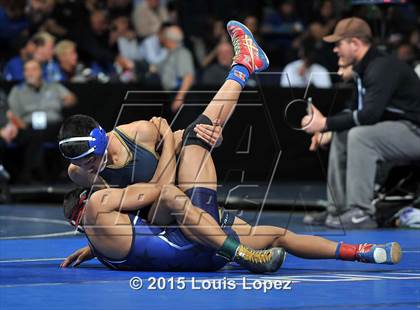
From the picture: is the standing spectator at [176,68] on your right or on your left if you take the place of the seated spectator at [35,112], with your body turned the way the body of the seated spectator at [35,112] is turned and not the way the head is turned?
on your left

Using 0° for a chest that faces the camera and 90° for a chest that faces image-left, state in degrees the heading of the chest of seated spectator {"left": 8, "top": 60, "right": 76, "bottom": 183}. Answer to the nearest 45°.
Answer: approximately 0°

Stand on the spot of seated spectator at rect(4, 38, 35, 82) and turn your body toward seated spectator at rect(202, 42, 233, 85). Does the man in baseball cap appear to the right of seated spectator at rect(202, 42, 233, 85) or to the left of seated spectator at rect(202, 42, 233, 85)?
right

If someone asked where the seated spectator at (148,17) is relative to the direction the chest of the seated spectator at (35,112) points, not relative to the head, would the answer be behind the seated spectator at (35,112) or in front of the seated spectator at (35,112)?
behind

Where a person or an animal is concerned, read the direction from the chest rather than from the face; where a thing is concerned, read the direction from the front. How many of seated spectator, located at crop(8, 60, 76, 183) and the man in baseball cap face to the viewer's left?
1

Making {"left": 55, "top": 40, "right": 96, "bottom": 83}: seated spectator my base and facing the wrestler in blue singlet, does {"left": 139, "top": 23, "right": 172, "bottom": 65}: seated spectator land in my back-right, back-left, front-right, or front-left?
back-left

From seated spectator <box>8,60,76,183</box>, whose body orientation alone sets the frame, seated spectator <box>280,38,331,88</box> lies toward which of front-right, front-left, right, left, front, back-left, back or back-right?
left

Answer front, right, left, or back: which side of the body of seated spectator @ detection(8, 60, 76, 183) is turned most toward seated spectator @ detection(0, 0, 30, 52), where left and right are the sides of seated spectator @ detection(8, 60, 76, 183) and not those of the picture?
back

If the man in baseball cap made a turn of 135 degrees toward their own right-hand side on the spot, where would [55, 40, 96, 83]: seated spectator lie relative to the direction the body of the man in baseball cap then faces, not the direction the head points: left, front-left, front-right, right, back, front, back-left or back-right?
left

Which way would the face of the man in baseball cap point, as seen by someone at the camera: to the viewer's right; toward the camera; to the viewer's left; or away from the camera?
to the viewer's left

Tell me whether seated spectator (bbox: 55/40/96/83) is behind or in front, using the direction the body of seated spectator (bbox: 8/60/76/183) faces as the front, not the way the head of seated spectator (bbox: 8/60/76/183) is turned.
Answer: behind

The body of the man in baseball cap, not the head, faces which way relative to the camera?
to the viewer's left

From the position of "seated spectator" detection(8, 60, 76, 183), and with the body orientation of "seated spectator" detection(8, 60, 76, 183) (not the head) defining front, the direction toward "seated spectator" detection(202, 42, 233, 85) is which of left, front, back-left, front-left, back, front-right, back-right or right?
left

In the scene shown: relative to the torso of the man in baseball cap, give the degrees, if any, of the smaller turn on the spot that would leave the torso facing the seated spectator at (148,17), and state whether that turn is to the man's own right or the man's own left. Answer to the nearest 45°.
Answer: approximately 45° to the man's own right

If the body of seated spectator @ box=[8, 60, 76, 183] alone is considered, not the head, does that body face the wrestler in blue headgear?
yes
